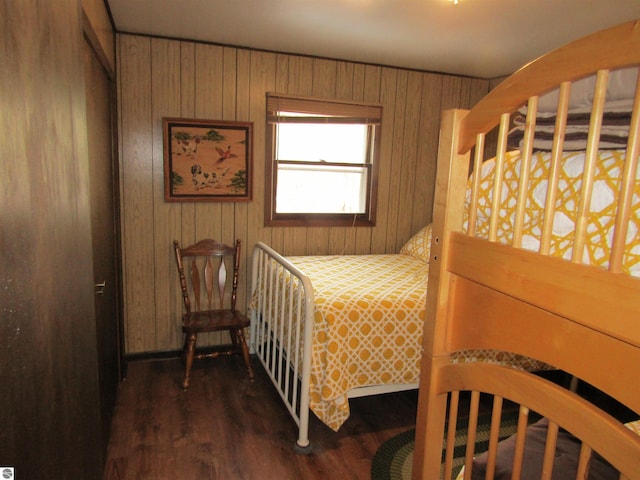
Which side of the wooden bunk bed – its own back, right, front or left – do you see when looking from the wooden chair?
right

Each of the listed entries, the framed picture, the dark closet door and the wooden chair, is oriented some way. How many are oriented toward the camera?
2

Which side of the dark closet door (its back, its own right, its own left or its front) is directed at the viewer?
right

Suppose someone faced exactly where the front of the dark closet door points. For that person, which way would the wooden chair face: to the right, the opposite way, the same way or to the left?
to the right

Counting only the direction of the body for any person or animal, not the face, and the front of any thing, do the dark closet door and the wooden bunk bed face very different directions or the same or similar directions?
very different directions

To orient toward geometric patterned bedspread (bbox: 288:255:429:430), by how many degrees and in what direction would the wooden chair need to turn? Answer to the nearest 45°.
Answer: approximately 45° to its left

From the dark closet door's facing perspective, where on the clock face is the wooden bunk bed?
The wooden bunk bed is roughly at 2 o'clock from the dark closet door.

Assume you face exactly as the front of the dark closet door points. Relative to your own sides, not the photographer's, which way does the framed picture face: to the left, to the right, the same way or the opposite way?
to the right

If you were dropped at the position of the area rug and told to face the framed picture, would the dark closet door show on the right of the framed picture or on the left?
left

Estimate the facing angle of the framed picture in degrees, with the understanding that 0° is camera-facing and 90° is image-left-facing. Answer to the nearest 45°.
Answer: approximately 0°
